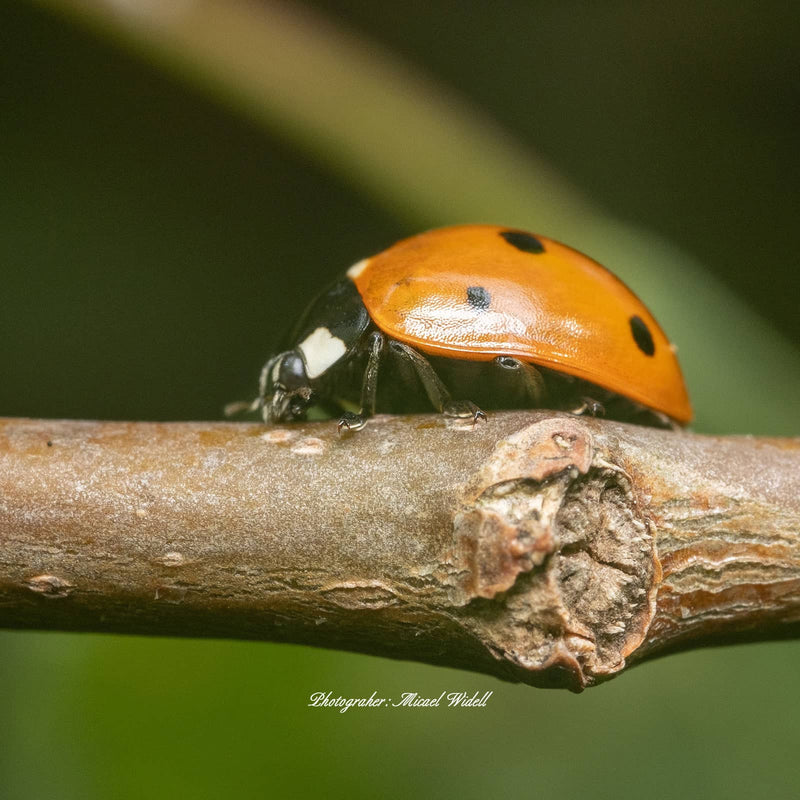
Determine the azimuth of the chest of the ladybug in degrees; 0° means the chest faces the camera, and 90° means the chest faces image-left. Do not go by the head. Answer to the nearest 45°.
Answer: approximately 90°
